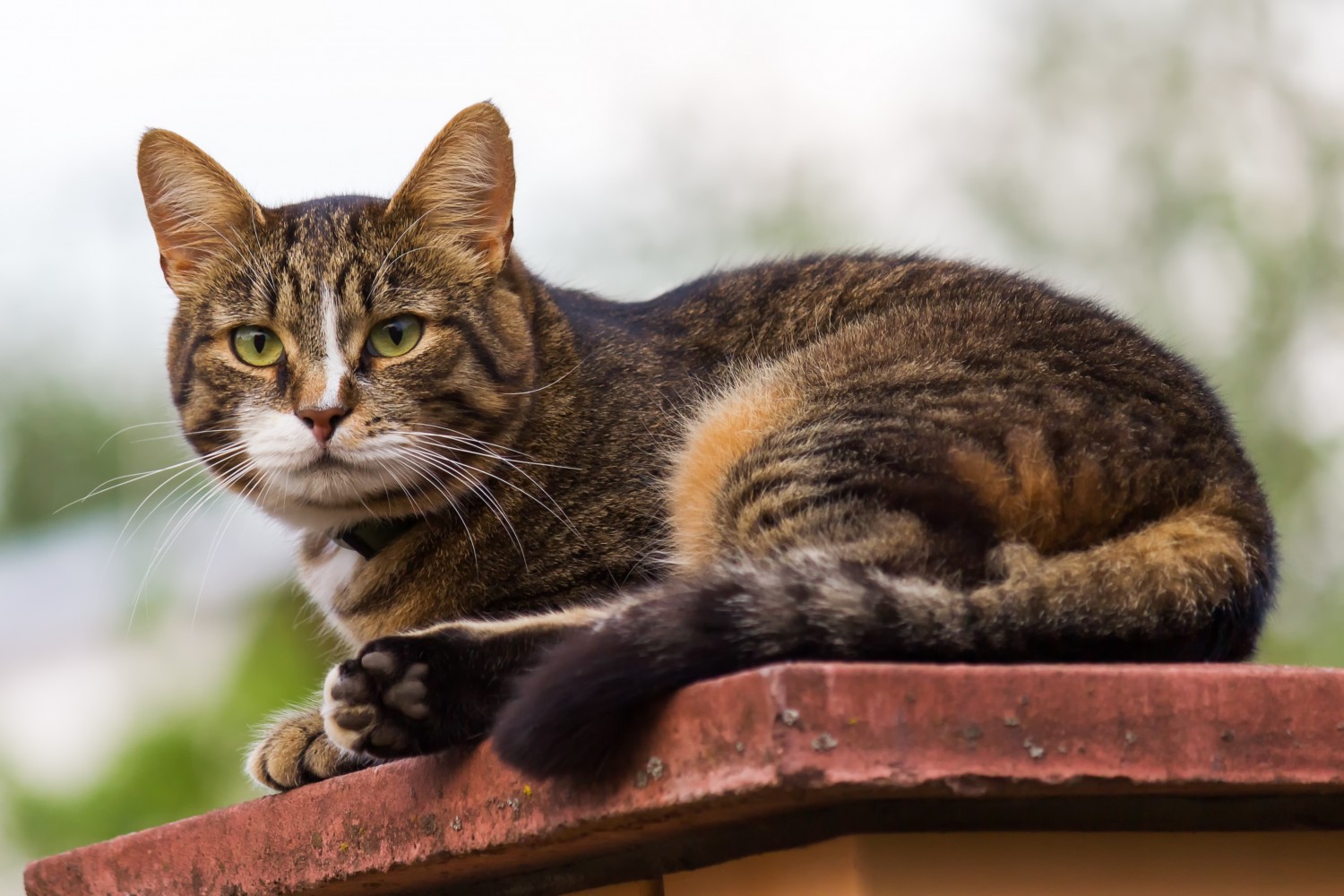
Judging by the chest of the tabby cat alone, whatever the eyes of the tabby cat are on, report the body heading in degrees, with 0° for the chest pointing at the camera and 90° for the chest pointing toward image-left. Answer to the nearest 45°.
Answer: approximately 90°
